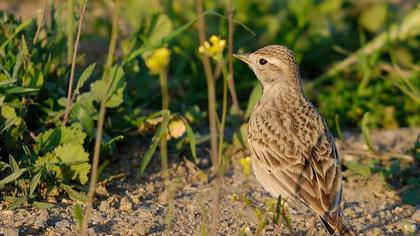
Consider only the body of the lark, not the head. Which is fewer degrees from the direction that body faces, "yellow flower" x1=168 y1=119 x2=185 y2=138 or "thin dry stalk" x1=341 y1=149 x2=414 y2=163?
the yellow flower

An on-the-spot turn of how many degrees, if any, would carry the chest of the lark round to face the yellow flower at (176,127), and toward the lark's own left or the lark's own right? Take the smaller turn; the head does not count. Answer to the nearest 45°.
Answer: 0° — it already faces it

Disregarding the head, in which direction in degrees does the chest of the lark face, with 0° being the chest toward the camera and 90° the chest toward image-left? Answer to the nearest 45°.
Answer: approximately 135°

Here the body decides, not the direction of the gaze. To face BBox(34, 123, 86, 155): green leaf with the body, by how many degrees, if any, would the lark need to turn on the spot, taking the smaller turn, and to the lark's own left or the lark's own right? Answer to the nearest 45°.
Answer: approximately 45° to the lark's own left

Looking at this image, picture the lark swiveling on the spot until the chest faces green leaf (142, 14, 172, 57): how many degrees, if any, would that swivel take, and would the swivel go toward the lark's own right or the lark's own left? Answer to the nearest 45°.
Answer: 0° — it already faces it

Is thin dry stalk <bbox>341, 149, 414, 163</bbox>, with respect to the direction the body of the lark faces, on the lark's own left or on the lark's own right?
on the lark's own right

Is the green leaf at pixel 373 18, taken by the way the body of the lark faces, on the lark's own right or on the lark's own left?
on the lark's own right

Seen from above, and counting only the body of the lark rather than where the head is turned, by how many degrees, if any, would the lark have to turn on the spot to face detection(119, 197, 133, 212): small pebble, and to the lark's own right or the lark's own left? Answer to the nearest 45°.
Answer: approximately 45° to the lark's own left
